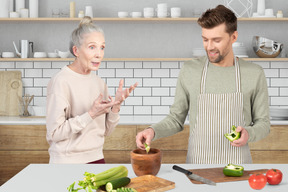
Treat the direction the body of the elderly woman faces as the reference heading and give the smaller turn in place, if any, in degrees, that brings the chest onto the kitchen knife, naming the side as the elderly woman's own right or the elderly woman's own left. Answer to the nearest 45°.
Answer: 0° — they already face it

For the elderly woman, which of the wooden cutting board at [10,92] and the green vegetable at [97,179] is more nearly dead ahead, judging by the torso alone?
the green vegetable

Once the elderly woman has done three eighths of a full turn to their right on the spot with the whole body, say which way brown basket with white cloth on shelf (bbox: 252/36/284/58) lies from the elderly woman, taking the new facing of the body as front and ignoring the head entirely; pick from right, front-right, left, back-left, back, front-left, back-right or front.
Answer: back-right

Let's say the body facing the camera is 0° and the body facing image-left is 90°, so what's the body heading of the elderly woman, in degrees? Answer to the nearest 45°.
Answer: approximately 315°

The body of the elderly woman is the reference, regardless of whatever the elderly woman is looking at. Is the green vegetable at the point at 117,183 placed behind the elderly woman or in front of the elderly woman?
in front

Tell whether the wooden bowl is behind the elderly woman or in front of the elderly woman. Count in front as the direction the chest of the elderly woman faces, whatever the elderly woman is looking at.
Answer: in front

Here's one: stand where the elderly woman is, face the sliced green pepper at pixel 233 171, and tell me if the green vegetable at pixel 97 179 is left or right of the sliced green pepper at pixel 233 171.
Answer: right

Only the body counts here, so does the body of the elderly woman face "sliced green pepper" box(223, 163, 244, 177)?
yes

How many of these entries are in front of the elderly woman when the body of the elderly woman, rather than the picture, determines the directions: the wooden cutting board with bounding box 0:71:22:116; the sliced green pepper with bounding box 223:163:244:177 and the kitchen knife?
2

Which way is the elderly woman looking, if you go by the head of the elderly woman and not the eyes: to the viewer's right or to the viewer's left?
to the viewer's right

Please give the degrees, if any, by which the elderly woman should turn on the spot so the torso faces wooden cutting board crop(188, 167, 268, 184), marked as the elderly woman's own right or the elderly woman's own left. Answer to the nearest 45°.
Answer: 0° — they already face it
